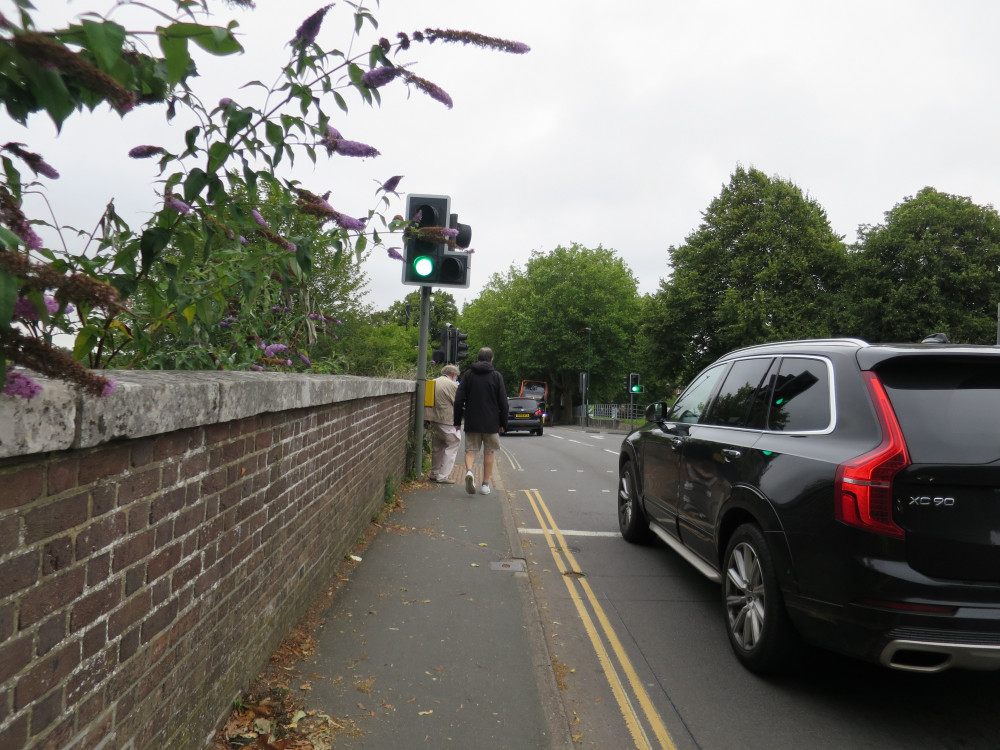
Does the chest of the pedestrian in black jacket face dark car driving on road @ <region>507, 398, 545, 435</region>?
yes

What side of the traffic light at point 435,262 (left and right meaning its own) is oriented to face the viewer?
front

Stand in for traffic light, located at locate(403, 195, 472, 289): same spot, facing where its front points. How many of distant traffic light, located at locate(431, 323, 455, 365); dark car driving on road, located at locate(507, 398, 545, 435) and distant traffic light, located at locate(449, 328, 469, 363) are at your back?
3

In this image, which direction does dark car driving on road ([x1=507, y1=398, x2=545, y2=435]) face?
away from the camera

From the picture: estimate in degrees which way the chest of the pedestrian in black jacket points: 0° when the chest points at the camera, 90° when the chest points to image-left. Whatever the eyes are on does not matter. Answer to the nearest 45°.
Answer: approximately 180°

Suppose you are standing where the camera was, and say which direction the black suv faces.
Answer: facing away from the viewer and to the left of the viewer

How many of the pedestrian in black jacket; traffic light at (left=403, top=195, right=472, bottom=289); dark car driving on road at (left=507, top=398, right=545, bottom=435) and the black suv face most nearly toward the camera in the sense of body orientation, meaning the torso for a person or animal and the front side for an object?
1

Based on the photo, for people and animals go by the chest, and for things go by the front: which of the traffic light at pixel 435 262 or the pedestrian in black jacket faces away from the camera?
the pedestrian in black jacket

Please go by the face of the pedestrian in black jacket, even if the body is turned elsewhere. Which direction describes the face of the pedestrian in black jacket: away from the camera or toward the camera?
away from the camera

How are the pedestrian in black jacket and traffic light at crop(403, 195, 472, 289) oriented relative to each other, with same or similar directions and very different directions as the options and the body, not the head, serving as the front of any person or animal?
very different directions

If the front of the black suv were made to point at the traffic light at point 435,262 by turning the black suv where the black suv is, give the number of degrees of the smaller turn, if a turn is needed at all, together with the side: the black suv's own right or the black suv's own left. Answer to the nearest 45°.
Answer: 0° — it already faces it

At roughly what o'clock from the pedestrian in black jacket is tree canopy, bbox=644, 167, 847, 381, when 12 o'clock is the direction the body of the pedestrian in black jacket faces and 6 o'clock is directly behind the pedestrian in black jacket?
The tree canopy is roughly at 1 o'clock from the pedestrian in black jacket.

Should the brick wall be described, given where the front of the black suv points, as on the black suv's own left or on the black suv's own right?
on the black suv's own left

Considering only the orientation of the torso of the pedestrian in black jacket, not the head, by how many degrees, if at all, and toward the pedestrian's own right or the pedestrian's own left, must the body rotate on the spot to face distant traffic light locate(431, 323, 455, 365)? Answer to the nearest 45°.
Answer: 0° — they already face it
